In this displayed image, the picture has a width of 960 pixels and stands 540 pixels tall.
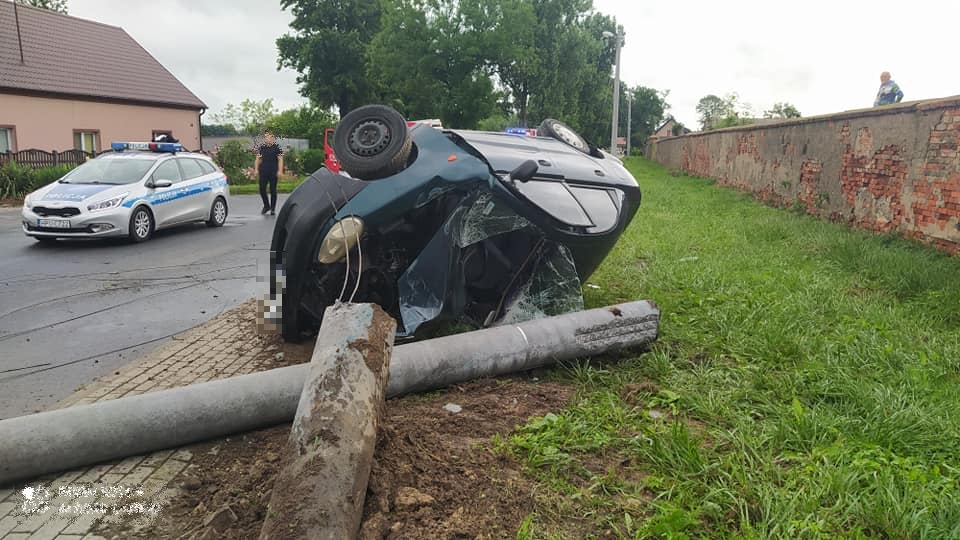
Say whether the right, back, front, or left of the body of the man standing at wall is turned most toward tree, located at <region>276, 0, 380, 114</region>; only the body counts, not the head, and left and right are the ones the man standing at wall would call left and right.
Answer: right

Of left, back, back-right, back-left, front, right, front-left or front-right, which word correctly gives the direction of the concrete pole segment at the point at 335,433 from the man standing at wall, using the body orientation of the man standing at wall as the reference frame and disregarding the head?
front-left

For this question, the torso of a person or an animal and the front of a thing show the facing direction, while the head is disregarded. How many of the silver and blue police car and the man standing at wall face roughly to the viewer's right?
0

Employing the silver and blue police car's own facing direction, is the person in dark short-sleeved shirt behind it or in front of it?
behind

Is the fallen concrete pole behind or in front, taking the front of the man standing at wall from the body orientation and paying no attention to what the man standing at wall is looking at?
in front

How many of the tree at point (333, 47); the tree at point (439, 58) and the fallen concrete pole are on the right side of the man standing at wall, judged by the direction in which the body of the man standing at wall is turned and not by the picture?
2

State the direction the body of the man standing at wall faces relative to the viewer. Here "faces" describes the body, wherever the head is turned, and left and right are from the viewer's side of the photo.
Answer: facing the viewer and to the left of the viewer

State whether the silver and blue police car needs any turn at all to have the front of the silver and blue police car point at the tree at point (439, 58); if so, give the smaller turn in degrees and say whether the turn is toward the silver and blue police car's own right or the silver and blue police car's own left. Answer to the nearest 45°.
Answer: approximately 180°

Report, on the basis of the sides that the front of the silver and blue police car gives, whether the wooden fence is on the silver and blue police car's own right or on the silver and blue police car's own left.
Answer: on the silver and blue police car's own right

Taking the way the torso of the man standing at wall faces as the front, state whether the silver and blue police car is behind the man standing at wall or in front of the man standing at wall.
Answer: in front

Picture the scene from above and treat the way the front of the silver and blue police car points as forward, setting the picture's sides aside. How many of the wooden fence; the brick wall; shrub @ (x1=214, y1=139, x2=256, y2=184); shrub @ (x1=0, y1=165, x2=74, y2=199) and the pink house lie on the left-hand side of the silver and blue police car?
1

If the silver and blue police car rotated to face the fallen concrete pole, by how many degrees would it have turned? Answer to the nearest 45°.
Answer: approximately 45° to its left
